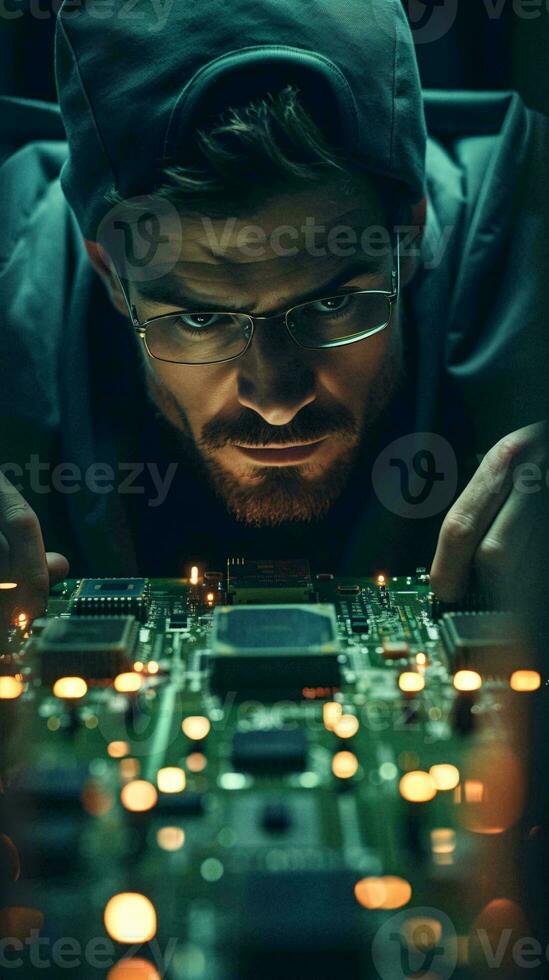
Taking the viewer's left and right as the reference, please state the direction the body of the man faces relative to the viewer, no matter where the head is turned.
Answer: facing the viewer
